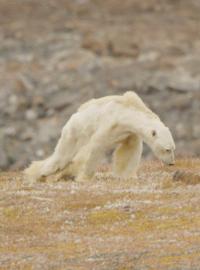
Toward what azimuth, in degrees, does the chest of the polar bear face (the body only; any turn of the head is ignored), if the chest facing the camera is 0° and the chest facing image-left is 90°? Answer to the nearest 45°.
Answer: approximately 270°
